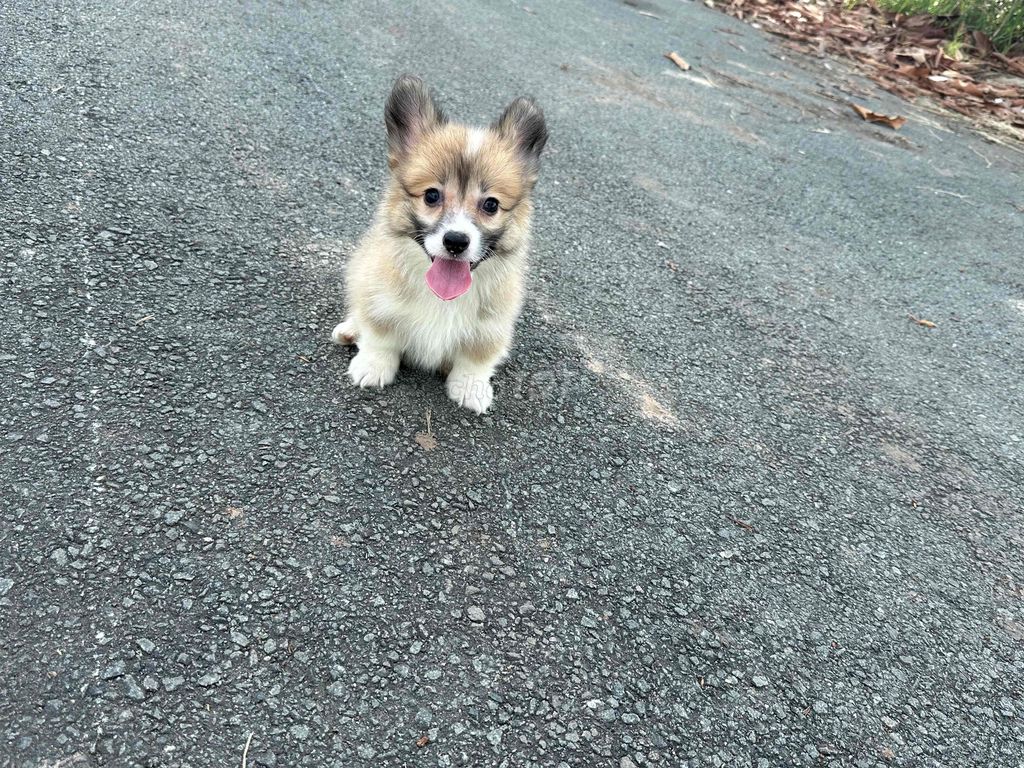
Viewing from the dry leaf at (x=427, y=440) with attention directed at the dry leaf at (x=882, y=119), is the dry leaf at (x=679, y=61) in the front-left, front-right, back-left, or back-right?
front-left

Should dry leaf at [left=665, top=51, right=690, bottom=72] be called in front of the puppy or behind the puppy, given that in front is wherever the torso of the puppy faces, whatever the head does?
behind

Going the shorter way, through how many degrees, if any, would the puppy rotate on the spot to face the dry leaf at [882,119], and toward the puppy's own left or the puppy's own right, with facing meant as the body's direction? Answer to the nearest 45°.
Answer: approximately 135° to the puppy's own left

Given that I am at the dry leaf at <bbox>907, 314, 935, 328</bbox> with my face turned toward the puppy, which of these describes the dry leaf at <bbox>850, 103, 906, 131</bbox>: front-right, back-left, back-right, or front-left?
back-right

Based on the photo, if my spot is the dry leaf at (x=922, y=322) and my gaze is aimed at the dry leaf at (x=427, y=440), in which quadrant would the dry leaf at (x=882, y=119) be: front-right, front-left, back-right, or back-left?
back-right

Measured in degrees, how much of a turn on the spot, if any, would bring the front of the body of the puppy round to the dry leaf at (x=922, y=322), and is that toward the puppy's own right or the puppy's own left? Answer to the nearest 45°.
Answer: approximately 135° to the puppy's own left

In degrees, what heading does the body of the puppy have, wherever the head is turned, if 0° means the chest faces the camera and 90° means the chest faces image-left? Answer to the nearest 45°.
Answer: approximately 0°

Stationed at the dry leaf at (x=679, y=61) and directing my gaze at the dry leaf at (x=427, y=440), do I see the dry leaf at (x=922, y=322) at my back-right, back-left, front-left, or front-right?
front-left

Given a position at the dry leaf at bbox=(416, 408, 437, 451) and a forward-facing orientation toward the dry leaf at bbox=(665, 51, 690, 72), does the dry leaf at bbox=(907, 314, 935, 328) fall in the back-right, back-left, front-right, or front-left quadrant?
front-right

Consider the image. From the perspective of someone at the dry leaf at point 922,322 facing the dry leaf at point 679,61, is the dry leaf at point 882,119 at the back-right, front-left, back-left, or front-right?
front-right
